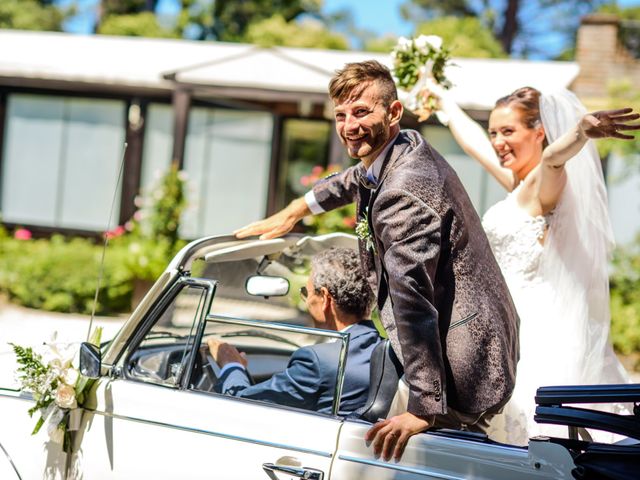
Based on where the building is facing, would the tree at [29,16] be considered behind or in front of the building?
behind

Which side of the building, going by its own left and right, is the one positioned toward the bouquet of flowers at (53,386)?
front

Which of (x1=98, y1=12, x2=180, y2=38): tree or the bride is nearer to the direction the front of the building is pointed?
the bride

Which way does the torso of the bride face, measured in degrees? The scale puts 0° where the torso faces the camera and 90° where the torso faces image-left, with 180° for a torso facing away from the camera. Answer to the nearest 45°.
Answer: approximately 45°

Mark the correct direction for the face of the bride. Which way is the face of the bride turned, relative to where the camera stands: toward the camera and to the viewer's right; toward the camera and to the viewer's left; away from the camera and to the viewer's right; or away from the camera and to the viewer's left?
toward the camera and to the viewer's left

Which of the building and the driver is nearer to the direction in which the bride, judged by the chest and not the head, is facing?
the driver

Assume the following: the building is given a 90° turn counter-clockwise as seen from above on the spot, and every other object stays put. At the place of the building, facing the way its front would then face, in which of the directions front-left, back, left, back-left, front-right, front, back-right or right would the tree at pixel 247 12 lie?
left

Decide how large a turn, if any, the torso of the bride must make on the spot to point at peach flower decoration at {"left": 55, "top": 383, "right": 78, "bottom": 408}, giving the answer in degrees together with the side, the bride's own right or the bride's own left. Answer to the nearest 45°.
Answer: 0° — they already face it

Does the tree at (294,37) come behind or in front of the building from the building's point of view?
behind

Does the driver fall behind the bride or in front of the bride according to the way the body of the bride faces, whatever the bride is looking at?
in front

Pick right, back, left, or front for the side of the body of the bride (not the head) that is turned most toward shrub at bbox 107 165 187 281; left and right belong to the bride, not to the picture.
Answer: right

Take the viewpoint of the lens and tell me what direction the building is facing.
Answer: facing the viewer

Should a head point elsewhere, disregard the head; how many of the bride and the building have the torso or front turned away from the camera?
0

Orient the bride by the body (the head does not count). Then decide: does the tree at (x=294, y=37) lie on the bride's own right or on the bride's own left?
on the bride's own right

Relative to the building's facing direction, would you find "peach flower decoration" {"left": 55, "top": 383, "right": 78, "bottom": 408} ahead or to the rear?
ahead

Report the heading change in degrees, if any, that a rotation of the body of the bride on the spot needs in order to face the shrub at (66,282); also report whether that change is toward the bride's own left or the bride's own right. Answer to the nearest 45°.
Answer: approximately 90° to the bride's own right
